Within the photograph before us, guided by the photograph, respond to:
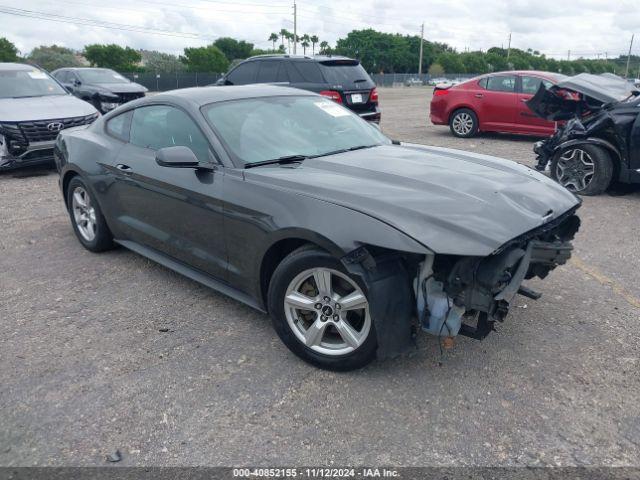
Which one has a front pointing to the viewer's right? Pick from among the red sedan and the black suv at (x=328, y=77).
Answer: the red sedan

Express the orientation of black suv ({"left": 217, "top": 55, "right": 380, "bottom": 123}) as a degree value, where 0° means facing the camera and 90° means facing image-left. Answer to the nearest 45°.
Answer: approximately 135°

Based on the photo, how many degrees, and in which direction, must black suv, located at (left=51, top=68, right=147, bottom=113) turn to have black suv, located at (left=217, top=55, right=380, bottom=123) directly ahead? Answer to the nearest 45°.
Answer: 0° — it already faces it

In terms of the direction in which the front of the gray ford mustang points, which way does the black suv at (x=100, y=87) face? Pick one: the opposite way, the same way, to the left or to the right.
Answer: the same way

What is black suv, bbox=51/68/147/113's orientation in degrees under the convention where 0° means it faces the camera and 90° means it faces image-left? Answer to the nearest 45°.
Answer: approximately 315°

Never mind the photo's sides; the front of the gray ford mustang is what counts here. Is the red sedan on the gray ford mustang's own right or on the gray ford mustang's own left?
on the gray ford mustang's own left

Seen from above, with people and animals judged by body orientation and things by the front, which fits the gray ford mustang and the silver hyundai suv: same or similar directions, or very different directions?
same or similar directions

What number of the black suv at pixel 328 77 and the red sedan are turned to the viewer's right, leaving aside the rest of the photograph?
1

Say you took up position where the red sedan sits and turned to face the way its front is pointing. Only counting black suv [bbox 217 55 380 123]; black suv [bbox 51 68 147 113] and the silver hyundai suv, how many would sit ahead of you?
0

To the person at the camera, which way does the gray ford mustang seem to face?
facing the viewer and to the right of the viewer

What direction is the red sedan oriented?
to the viewer's right

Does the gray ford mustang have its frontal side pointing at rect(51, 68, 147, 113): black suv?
no

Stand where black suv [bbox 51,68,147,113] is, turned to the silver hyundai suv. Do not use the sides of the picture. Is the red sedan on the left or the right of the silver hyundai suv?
left

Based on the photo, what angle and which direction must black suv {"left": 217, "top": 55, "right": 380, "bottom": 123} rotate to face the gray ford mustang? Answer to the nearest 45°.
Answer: approximately 135° to its left
